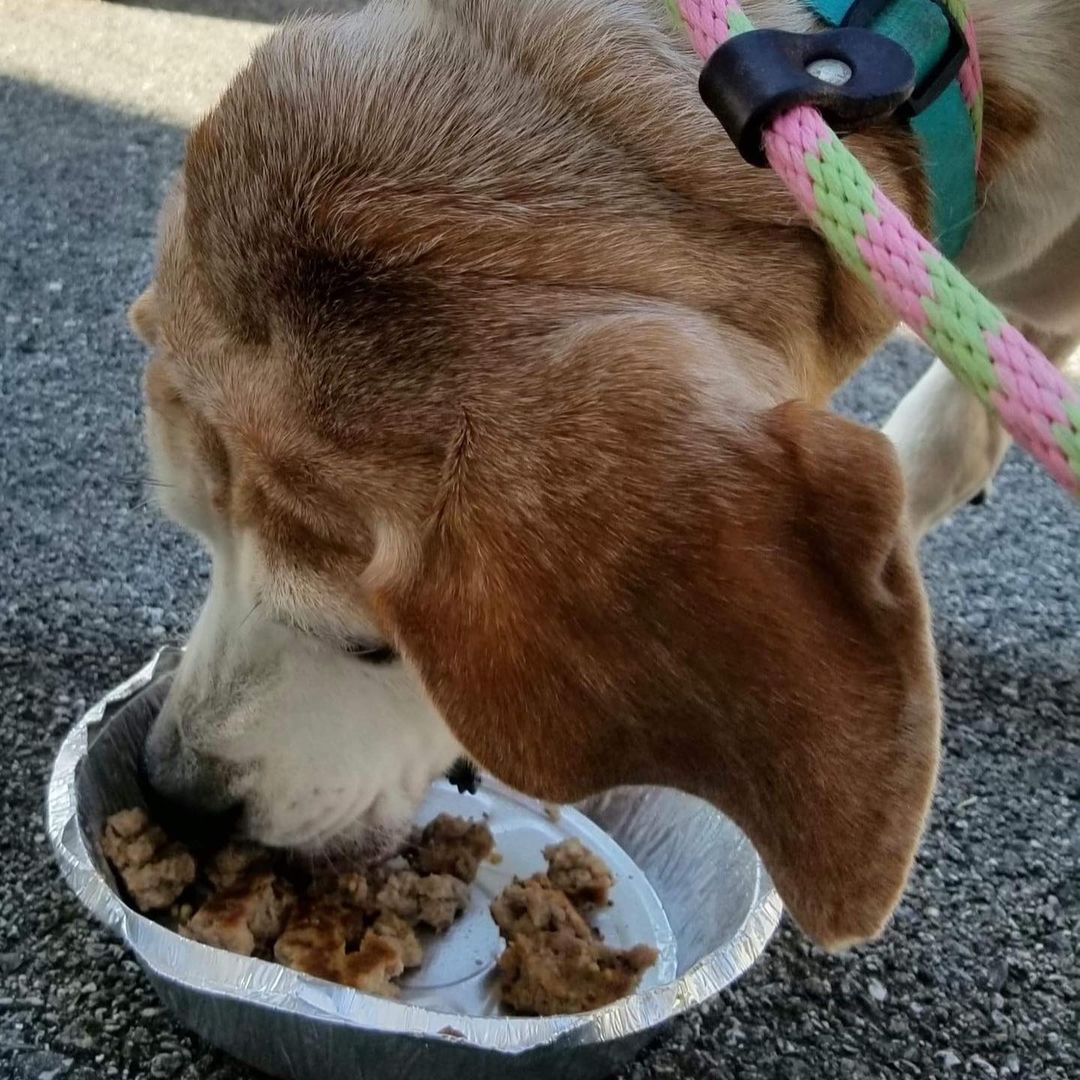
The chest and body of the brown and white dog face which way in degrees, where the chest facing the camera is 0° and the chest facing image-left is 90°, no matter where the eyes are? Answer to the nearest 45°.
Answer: approximately 90°
